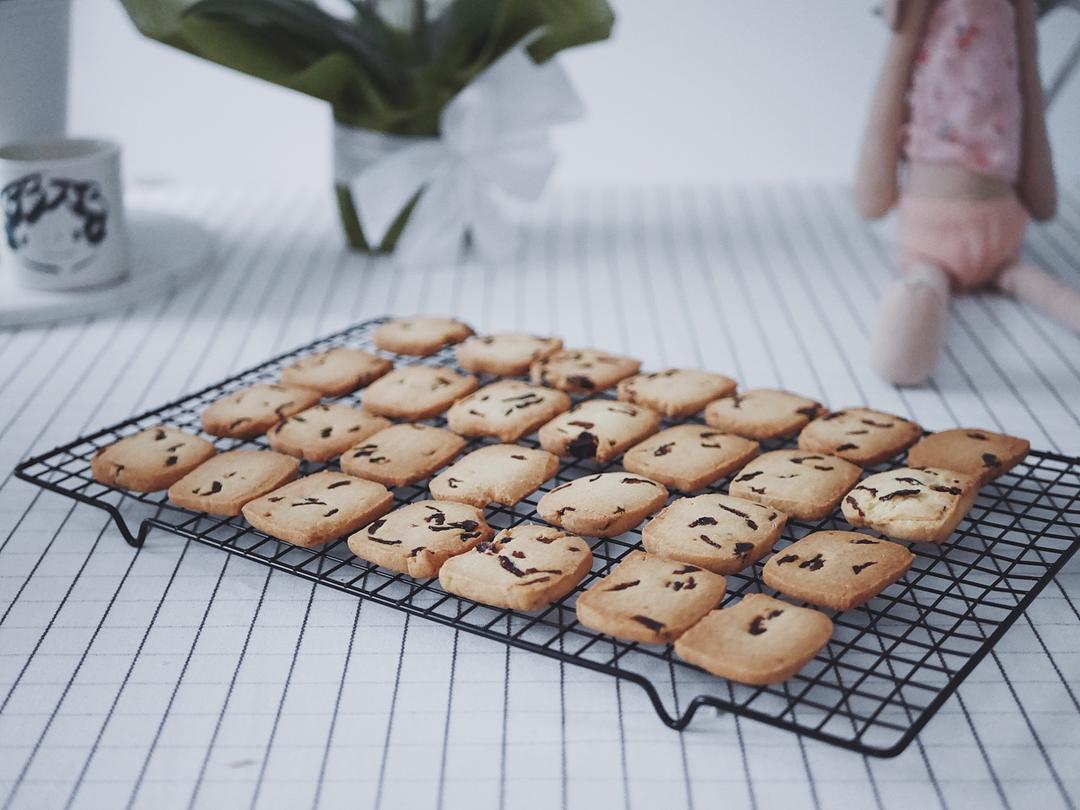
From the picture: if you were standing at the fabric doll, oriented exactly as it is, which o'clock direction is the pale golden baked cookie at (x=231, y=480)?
The pale golden baked cookie is roughly at 1 o'clock from the fabric doll.

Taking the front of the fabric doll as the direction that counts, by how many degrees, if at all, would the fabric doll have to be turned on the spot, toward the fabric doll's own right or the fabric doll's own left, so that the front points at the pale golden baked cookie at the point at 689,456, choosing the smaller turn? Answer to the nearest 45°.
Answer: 0° — it already faces it

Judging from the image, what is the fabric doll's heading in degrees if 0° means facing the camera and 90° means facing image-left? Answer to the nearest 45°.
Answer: approximately 0°

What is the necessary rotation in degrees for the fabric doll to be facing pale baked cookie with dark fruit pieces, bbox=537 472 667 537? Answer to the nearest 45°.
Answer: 0° — it already faces it

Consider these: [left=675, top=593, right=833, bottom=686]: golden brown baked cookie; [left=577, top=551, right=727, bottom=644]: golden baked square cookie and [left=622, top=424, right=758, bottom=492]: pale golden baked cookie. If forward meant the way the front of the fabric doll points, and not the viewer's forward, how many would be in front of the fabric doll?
3

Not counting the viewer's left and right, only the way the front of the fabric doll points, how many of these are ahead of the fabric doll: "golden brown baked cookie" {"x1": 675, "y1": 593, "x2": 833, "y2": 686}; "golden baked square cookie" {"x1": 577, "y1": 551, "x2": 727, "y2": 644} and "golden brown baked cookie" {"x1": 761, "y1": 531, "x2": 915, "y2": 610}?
3

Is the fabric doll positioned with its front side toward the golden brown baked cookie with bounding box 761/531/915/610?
yes

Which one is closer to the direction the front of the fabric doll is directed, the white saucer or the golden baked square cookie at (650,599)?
the golden baked square cookie

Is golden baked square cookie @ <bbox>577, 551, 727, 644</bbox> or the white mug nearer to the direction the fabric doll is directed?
the golden baked square cookie

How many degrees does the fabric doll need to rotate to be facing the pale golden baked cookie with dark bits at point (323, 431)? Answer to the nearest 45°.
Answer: approximately 45° to its right

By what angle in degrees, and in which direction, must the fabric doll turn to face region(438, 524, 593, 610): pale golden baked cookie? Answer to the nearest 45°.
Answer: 0° — it already faces it

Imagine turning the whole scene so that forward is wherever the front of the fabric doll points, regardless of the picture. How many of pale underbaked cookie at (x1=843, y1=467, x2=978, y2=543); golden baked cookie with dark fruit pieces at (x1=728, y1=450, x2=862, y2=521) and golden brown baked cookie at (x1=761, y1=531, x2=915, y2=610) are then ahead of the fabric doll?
3

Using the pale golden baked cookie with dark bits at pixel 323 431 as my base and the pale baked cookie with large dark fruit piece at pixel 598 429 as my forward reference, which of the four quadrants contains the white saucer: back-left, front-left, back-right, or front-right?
back-left

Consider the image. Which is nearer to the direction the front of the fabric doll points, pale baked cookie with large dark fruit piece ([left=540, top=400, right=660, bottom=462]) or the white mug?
the pale baked cookie with large dark fruit piece
